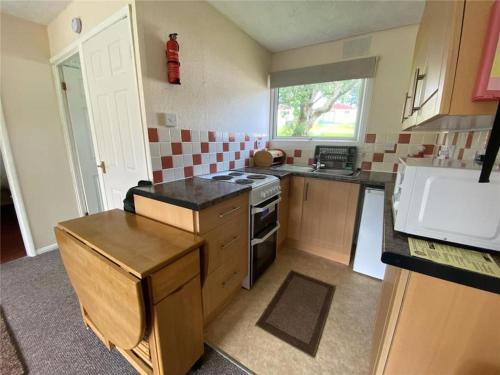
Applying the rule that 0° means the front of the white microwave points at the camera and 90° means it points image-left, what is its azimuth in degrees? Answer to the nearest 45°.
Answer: approximately 90°

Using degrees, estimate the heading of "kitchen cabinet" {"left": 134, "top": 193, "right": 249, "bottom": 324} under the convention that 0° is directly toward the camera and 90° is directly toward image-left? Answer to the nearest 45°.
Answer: approximately 315°

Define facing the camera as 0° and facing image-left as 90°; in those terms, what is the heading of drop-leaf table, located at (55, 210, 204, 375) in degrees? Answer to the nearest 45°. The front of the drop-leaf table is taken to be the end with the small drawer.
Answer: approximately 315°

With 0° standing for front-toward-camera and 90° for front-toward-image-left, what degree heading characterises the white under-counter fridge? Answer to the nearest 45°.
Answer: approximately 45°

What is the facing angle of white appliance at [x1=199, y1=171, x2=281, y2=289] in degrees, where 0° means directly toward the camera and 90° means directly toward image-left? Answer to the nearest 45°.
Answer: approximately 315°

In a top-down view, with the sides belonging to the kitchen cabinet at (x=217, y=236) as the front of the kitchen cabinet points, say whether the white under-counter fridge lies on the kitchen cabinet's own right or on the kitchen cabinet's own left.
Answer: on the kitchen cabinet's own left
